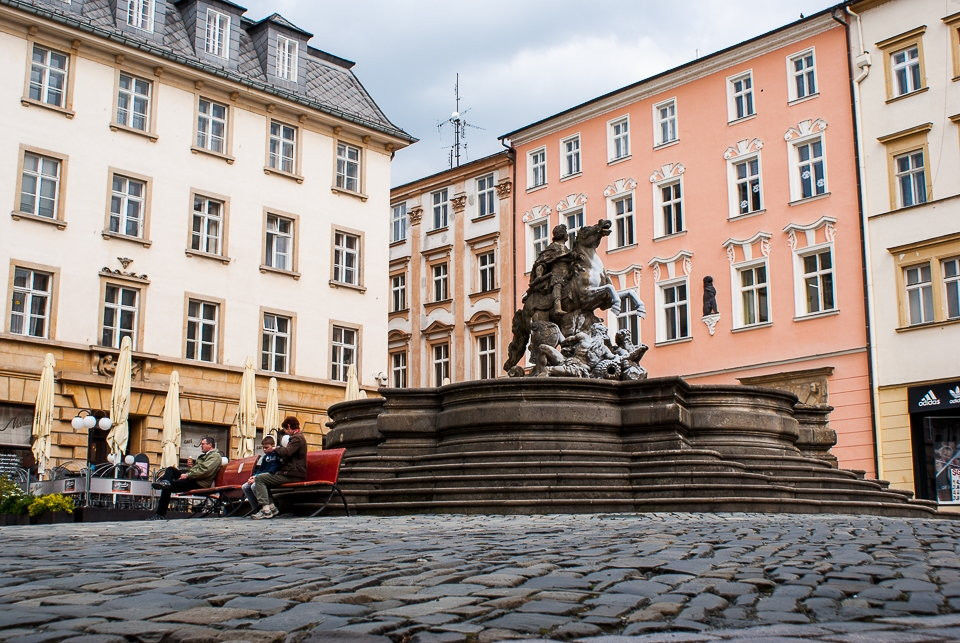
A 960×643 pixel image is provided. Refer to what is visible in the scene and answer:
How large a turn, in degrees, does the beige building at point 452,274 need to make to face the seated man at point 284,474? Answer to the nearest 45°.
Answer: approximately 45° to its left

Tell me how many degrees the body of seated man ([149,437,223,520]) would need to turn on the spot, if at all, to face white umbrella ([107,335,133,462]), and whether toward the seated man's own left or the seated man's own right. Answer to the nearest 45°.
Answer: approximately 90° to the seated man's own right

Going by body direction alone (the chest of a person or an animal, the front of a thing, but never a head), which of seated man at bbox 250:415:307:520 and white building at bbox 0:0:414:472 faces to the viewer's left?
the seated man

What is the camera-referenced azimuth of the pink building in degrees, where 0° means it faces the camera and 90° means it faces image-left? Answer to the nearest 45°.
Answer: approximately 45°

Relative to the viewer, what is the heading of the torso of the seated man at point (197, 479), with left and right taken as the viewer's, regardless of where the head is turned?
facing to the left of the viewer

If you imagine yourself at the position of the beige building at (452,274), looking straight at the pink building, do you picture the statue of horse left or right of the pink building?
right

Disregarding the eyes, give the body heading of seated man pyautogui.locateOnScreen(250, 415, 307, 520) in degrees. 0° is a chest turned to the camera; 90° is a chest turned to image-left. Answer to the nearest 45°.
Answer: approximately 90°

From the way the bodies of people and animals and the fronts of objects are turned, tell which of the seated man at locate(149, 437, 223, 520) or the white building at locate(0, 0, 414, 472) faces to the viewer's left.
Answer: the seated man

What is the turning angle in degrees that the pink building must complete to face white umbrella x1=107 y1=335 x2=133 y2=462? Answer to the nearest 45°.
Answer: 0° — it already faces it

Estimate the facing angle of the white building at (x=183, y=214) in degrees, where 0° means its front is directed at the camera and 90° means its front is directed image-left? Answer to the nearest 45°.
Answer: approximately 315°
